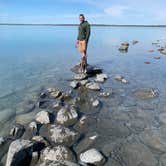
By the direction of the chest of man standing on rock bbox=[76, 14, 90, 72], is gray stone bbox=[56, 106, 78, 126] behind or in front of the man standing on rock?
in front

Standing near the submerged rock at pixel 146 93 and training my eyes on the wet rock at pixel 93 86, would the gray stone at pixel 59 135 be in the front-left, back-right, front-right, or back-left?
front-left

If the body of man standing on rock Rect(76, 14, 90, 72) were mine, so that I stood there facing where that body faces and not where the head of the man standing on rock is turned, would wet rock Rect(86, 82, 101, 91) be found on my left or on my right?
on my left

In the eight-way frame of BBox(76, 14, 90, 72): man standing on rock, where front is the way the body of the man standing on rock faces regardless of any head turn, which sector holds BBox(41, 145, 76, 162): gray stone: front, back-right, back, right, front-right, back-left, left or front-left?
front-left

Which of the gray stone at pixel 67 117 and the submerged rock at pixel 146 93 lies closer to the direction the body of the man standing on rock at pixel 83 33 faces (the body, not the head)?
the gray stone

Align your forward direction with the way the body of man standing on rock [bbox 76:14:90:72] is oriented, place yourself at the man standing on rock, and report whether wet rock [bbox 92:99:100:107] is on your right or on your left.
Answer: on your left

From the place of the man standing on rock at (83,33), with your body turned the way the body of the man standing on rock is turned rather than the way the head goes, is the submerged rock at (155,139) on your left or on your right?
on your left

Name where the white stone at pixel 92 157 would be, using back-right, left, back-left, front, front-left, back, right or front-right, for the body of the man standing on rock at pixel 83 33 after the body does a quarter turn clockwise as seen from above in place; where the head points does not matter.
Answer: back-left

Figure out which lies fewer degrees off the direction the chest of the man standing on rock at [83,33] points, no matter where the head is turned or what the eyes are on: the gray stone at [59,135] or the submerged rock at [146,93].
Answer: the gray stone

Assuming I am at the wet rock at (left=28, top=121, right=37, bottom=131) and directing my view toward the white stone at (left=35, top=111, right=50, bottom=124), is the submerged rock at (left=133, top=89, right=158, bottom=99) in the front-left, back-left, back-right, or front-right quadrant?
front-right

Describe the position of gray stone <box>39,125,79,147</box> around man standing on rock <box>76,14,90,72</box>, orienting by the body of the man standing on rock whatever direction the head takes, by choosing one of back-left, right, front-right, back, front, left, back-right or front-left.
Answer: front-left

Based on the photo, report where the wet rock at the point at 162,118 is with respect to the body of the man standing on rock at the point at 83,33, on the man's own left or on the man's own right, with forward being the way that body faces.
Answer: on the man's own left
